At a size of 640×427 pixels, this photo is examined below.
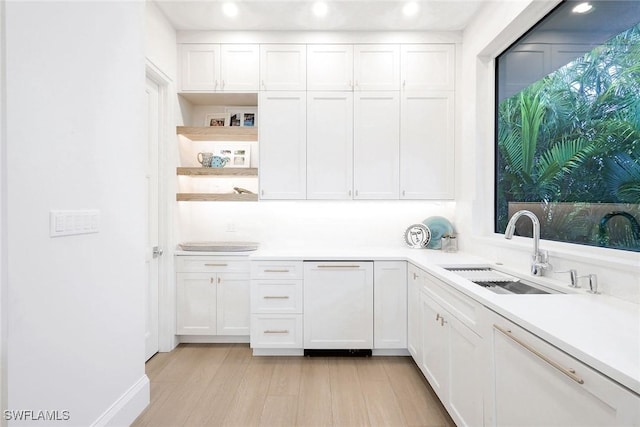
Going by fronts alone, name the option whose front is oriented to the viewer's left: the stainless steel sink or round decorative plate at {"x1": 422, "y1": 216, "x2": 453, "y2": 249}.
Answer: the stainless steel sink

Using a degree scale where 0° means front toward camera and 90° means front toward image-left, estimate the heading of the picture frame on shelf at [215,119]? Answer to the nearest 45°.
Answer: approximately 0°

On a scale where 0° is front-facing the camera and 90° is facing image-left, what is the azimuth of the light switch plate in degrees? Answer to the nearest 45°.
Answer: approximately 315°

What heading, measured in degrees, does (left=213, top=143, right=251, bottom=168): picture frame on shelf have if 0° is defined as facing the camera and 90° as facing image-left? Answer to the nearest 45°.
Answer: approximately 0°
